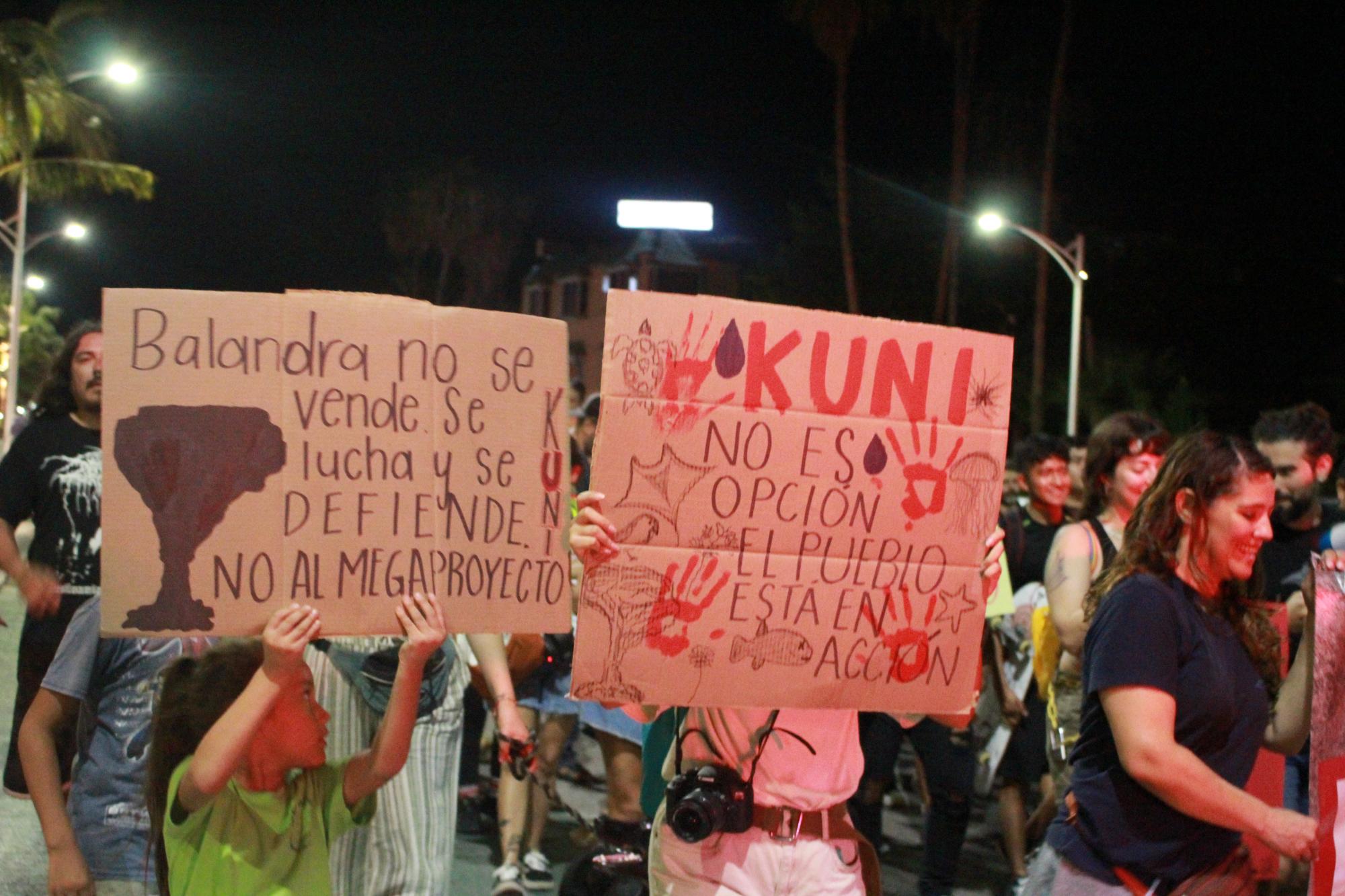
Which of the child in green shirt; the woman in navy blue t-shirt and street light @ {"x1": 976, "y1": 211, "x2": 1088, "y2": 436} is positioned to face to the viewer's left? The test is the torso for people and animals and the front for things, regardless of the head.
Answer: the street light

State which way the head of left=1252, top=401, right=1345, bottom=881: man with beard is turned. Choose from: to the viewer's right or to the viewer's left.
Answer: to the viewer's left

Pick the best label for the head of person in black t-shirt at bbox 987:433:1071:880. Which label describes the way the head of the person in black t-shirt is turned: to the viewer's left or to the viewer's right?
to the viewer's right

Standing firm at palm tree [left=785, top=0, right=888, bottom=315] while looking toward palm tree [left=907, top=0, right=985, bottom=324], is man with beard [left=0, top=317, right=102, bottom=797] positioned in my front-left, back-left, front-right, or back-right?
back-right

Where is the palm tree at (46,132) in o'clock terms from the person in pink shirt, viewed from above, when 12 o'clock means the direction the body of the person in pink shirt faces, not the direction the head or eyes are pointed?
The palm tree is roughly at 5 o'clock from the person in pink shirt.

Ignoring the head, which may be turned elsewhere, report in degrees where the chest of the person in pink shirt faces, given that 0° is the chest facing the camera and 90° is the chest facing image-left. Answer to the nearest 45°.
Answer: approximately 0°

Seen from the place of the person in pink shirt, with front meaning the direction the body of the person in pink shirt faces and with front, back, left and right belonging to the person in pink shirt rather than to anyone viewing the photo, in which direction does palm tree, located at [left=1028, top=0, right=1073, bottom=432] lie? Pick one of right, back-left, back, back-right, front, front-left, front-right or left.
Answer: back

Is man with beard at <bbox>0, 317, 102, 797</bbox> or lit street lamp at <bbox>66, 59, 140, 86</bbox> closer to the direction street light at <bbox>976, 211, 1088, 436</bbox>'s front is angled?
the lit street lamp

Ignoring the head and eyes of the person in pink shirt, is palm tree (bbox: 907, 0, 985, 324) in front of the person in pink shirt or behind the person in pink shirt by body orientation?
behind
